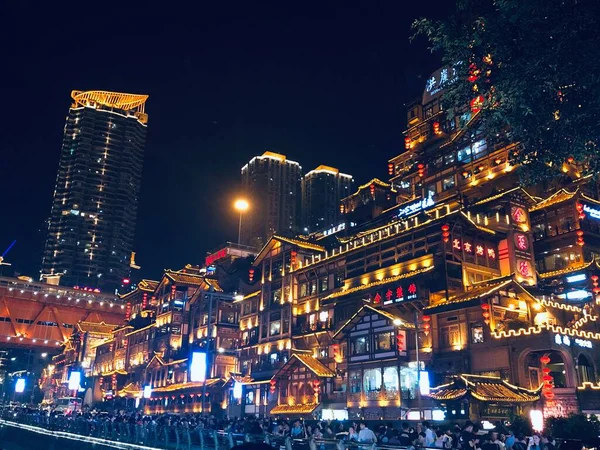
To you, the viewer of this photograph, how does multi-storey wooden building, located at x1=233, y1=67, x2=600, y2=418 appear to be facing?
facing the viewer and to the left of the viewer

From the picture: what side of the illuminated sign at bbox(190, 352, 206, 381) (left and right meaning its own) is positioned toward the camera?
front

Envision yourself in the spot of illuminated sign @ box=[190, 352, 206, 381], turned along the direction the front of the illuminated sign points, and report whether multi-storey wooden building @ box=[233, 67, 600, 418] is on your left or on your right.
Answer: on your left

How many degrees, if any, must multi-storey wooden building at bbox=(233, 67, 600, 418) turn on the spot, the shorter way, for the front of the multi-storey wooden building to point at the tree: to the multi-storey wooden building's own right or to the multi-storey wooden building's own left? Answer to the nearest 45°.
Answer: approximately 45° to the multi-storey wooden building's own left

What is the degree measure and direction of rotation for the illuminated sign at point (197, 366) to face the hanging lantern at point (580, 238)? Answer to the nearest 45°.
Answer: approximately 90° to its left

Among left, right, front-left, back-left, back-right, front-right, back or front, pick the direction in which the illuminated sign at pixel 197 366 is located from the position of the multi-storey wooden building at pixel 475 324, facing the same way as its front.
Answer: front-right

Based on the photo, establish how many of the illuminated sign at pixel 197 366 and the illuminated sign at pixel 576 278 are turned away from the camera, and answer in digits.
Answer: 0

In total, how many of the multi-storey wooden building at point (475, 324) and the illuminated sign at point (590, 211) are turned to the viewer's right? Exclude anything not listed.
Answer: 0
